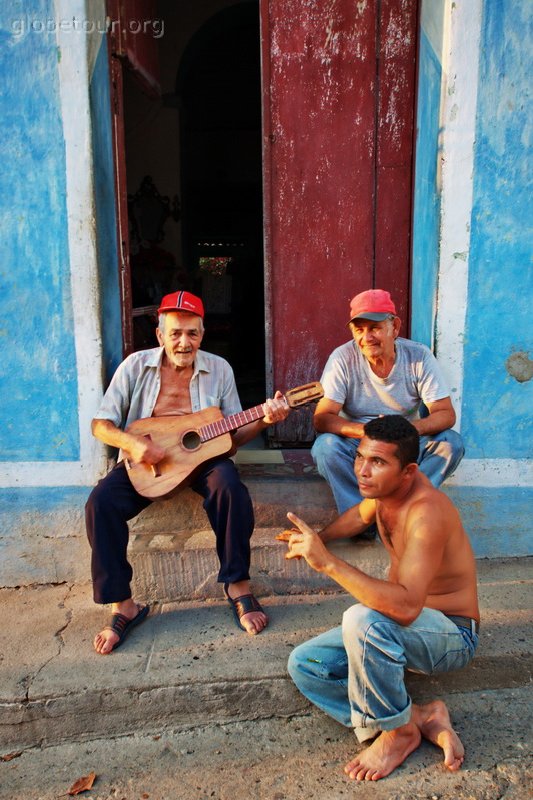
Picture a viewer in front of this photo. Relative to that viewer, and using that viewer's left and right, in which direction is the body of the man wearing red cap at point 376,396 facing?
facing the viewer

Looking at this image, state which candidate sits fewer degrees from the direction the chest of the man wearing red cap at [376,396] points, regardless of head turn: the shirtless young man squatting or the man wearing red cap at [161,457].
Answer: the shirtless young man squatting

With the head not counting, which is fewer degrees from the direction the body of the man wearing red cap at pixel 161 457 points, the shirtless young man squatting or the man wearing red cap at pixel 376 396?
the shirtless young man squatting

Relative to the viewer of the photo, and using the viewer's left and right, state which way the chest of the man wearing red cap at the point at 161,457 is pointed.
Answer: facing the viewer

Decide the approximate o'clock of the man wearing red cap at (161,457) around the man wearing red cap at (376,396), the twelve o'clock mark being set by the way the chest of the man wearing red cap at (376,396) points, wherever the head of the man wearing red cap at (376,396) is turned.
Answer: the man wearing red cap at (161,457) is roughly at 2 o'clock from the man wearing red cap at (376,396).

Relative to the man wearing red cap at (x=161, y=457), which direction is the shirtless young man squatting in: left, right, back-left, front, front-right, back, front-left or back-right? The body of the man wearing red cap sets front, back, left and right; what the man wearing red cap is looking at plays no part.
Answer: front-left

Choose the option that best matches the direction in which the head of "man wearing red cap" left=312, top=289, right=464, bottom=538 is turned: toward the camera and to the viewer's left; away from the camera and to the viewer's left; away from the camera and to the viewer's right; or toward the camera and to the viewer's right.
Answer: toward the camera and to the viewer's left

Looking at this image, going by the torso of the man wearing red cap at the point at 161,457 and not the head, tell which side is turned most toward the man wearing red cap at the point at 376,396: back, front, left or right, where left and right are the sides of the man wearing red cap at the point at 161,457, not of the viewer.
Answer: left

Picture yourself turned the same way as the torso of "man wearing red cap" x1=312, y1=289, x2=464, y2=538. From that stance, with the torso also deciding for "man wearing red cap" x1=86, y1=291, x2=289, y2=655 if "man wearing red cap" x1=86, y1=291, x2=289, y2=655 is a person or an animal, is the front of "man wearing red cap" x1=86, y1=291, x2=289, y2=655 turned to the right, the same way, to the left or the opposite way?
the same way

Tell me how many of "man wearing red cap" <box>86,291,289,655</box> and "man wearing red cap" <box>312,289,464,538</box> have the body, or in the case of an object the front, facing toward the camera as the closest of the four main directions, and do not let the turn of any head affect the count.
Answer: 2

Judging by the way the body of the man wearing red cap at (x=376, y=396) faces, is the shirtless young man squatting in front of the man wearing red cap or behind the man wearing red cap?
in front

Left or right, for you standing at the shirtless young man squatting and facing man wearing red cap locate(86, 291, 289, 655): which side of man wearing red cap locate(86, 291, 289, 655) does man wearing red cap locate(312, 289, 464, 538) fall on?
right
